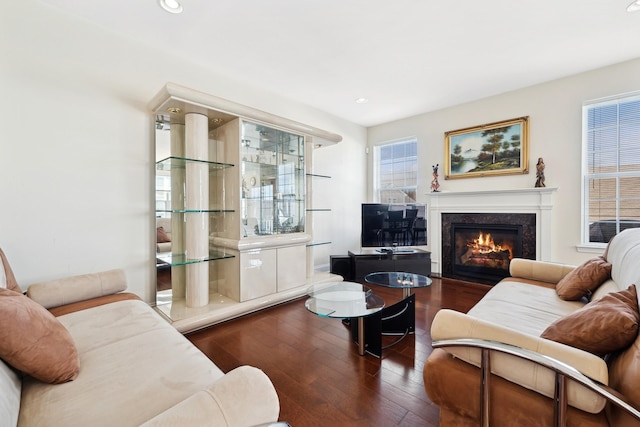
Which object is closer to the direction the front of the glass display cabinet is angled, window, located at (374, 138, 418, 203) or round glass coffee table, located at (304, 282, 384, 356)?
the round glass coffee table

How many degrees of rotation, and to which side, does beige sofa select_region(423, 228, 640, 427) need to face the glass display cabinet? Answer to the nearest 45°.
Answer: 0° — it already faces it

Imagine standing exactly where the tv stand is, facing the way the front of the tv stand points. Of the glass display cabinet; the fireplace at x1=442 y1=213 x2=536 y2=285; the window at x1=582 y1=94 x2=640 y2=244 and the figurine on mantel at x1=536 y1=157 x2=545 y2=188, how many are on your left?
3

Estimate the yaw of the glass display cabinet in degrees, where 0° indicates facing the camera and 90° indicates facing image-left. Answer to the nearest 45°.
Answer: approximately 315°

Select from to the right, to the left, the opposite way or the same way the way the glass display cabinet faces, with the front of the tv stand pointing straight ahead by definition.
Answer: to the left

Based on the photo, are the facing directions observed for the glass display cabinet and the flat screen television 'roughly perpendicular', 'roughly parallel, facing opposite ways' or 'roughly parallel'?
roughly perpendicular

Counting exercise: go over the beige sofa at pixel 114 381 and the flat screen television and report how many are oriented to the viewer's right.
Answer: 1

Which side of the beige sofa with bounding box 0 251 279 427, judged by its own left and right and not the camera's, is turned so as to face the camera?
right

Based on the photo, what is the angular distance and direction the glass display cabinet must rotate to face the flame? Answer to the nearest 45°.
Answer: approximately 45° to its left

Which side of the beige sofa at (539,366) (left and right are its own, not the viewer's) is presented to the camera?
left

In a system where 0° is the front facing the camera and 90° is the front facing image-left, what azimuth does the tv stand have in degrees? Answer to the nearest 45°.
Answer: approximately 0°

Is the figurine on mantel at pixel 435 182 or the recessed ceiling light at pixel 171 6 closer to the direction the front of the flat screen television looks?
the recessed ceiling light

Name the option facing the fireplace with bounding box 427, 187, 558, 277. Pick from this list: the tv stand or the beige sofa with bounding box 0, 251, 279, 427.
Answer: the beige sofa
